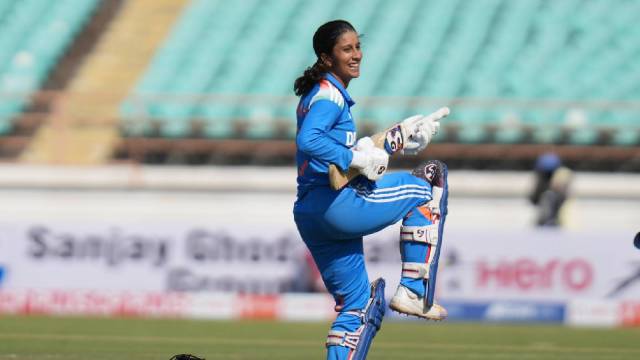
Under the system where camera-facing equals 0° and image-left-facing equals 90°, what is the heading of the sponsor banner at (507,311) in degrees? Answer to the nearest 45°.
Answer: approximately 0°

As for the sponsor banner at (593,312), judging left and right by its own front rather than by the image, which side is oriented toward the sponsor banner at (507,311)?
right

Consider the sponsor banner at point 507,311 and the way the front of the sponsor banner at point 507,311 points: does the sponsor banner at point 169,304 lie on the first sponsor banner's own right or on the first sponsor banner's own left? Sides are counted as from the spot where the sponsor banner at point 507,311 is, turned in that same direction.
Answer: on the first sponsor banner's own right

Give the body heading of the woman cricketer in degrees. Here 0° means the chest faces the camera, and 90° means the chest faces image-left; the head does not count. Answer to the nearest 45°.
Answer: approximately 270°

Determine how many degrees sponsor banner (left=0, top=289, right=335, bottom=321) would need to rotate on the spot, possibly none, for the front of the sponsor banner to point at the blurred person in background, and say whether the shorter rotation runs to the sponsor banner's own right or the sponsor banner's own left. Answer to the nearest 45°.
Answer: approximately 90° to the sponsor banner's own left

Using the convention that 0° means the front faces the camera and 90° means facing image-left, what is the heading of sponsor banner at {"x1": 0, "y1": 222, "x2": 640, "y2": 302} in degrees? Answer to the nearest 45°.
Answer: approximately 0°

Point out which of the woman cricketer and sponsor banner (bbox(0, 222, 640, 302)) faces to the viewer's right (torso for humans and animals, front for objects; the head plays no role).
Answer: the woman cricketer
